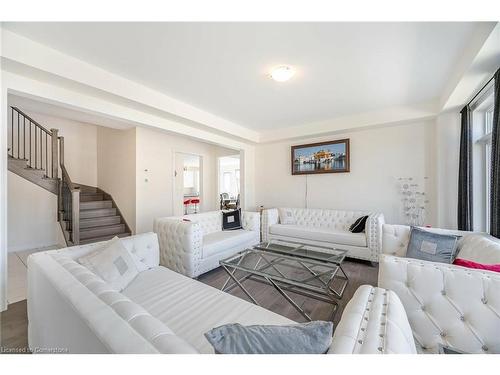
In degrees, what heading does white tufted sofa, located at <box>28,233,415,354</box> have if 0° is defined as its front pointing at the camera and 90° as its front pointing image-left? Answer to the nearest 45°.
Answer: approximately 225°

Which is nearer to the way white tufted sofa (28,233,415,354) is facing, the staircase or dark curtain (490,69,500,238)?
the dark curtain

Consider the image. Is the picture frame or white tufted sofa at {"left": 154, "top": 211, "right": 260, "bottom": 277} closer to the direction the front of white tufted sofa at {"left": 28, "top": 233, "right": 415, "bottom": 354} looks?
the picture frame

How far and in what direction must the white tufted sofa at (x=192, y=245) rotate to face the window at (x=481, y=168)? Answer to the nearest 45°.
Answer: approximately 45° to its left

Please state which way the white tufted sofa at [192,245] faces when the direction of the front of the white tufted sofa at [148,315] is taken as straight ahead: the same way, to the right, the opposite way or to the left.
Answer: to the right

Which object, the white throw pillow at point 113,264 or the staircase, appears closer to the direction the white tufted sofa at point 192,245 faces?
the white throw pillow

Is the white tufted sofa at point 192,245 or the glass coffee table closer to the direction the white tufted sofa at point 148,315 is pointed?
the glass coffee table

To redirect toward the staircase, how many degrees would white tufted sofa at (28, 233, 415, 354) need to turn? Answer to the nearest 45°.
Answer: approximately 90° to its left

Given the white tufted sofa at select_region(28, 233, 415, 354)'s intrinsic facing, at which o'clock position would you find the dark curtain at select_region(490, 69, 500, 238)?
The dark curtain is roughly at 1 o'clock from the white tufted sofa.

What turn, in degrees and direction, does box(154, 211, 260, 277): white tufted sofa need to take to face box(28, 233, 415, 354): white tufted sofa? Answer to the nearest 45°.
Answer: approximately 45° to its right
